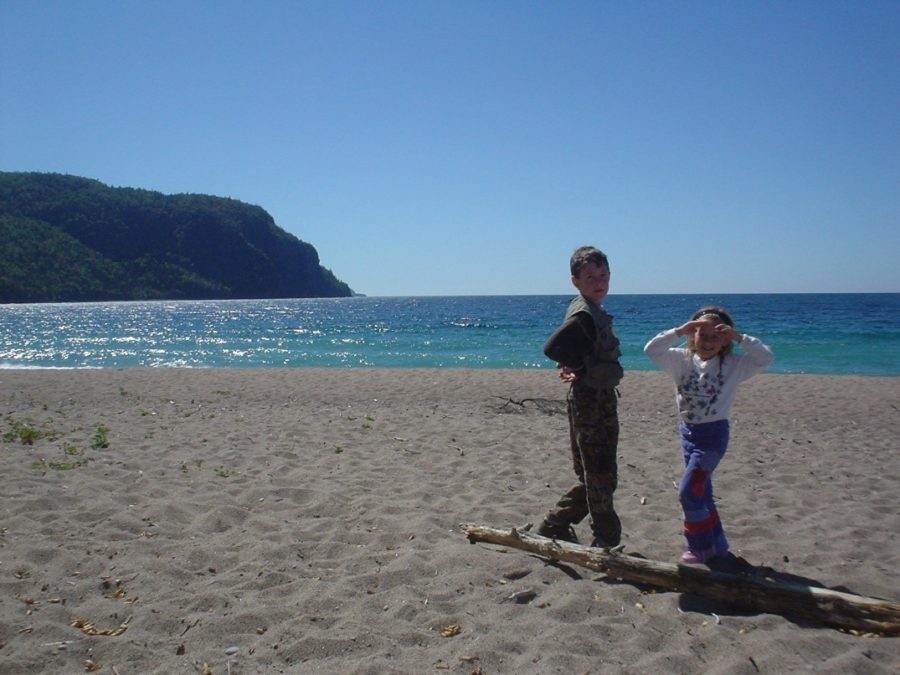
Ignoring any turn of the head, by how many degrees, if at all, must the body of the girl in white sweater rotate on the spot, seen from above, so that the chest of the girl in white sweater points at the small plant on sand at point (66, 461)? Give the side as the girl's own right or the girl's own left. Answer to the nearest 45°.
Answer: approximately 90° to the girl's own right

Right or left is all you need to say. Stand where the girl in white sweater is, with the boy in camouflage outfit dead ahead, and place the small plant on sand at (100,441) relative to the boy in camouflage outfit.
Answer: right

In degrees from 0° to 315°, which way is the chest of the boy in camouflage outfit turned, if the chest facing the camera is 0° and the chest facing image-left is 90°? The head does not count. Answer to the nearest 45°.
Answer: approximately 315°

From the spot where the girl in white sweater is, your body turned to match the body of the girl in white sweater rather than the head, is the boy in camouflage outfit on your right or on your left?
on your right

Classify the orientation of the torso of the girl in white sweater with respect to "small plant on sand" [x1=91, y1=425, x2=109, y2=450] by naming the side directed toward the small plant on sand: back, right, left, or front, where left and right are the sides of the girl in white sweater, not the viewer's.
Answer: right

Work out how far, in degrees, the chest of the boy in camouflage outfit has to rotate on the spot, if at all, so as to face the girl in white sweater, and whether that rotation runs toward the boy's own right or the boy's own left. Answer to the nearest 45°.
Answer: approximately 45° to the boy's own left

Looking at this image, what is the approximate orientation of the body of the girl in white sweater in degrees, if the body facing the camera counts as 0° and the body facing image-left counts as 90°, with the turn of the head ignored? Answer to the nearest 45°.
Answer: approximately 0°
